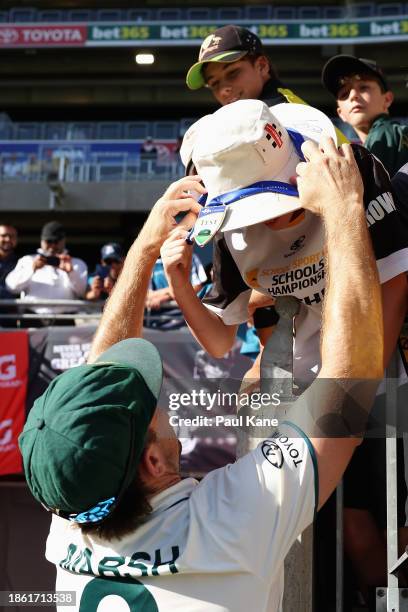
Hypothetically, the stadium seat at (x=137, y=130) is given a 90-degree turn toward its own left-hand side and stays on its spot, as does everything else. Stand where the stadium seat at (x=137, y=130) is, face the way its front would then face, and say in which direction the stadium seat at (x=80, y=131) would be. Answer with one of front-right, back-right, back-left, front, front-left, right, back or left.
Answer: back

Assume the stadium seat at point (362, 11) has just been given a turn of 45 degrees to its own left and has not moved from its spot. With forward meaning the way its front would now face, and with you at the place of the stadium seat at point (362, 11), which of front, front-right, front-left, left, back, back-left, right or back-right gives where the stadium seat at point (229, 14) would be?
back-right

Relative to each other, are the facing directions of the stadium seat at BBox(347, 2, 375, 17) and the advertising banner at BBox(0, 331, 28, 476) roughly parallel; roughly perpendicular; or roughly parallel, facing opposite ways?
roughly parallel

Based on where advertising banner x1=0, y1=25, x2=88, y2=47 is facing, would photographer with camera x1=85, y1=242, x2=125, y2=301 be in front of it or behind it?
in front

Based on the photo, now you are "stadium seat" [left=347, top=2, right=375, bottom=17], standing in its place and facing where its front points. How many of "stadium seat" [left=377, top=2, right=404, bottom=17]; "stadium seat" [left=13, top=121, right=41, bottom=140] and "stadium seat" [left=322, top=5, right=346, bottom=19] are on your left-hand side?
1

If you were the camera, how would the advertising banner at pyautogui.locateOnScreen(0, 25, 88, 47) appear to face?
facing the viewer

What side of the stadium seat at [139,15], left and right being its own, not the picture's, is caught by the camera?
front

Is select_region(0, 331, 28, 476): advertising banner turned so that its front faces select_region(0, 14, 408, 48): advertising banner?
no

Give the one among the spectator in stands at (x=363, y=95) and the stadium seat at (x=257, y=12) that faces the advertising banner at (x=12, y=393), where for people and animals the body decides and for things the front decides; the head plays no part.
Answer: the stadium seat

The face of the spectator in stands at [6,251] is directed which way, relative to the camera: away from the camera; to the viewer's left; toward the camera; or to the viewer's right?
toward the camera

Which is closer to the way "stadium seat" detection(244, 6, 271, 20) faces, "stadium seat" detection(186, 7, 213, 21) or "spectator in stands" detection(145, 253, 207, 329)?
the spectator in stands

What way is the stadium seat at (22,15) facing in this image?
toward the camera

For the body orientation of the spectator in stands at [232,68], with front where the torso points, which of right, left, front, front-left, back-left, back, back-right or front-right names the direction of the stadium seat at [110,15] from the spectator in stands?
back-right

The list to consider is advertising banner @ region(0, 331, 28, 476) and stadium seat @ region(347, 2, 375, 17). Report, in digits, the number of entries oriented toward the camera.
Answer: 2

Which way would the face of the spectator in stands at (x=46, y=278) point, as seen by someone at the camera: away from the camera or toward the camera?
toward the camera
